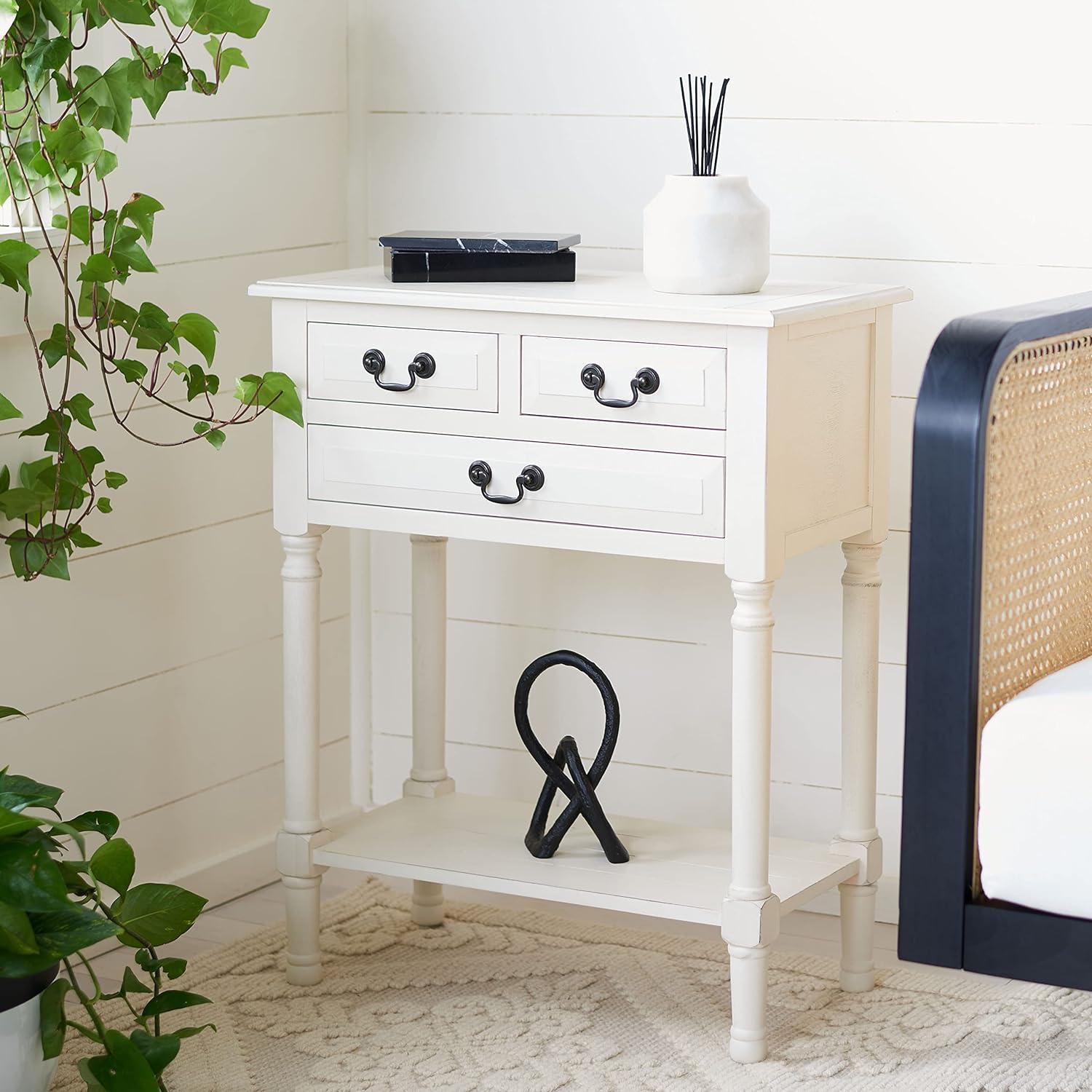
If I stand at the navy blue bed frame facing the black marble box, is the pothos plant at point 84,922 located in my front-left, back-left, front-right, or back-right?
front-left
